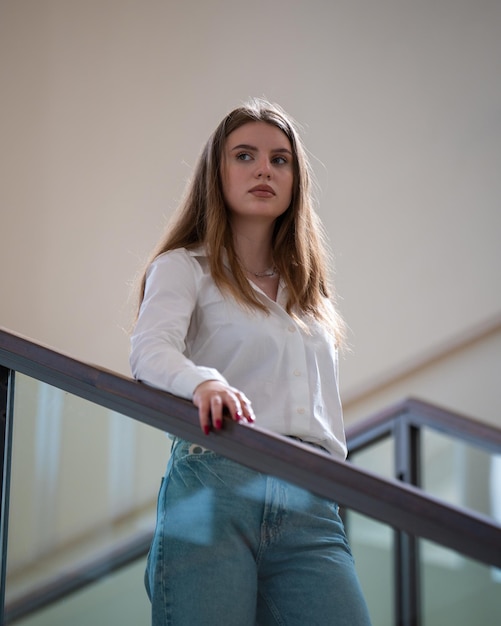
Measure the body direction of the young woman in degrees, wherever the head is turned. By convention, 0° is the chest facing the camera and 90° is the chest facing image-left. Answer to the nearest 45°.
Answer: approximately 315°
